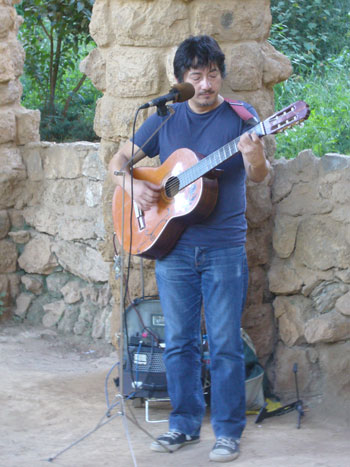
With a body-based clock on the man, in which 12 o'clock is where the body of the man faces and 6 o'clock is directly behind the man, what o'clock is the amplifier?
The amplifier is roughly at 5 o'clock from the man.

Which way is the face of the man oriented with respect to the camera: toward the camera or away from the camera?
toward the camera

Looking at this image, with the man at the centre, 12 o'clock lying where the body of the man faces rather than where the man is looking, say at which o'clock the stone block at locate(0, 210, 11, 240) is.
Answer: The stone block is roughly at 5 o'clock from the man.

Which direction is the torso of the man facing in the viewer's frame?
toward the camera
